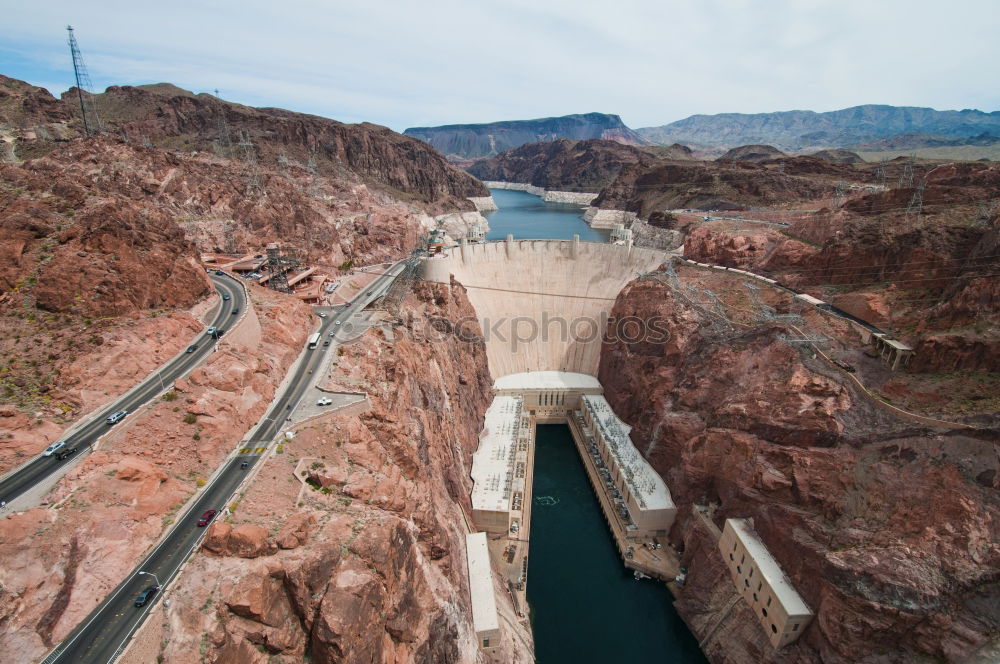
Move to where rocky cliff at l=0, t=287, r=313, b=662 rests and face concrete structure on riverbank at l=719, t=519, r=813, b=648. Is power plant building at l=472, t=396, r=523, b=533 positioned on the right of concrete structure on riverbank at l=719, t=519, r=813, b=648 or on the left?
left

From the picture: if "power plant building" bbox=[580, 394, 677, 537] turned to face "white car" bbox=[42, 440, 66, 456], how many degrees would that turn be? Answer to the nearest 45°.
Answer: approximately 45° to its left

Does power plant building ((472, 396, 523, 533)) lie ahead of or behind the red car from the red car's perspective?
ahead

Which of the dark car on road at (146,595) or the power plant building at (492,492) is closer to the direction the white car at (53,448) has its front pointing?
the dark car on road

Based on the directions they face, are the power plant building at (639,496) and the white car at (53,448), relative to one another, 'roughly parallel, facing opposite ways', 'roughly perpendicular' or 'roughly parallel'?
roughly perpendicular

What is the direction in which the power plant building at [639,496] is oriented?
to the viewer's left

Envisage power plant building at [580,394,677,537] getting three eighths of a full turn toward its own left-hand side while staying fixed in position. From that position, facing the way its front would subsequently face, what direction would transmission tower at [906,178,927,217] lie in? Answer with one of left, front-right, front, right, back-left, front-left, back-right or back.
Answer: left
